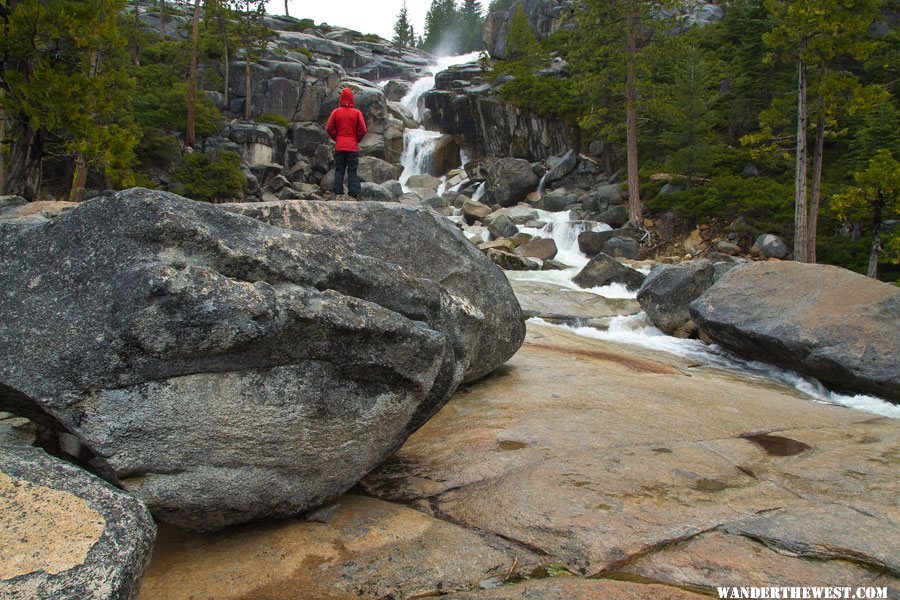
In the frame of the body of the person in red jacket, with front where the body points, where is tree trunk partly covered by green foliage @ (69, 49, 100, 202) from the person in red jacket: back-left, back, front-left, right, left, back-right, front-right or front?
front-left

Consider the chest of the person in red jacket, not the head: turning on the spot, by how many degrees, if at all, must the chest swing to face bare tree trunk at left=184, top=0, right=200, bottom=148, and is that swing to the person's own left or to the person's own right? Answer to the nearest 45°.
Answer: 0° — they already face it

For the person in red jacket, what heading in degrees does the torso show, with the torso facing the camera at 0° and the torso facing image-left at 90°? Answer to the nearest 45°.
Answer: approximately 180°

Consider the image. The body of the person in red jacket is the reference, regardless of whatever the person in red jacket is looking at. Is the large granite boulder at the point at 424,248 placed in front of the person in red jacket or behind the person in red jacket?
behind

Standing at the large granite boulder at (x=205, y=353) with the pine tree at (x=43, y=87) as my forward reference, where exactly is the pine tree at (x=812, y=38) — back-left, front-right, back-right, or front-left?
front-right

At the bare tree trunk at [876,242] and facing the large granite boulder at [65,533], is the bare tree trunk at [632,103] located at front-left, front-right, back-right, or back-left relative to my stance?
back-right

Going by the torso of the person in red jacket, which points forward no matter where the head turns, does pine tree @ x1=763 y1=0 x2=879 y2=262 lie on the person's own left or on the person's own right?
on the person's own right

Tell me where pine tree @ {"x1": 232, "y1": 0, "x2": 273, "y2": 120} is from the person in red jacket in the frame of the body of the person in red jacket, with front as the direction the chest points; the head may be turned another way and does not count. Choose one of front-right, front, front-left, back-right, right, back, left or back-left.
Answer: front

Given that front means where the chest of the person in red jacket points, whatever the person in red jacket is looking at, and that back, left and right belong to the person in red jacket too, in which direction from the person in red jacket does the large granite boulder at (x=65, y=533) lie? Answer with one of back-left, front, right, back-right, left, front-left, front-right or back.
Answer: back

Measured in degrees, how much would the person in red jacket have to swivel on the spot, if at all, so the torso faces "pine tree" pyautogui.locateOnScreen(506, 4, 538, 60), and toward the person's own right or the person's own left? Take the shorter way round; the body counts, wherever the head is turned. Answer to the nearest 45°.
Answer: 0° — they already face it

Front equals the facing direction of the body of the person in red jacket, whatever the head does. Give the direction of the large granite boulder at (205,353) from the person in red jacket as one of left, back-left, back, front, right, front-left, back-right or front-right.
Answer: back

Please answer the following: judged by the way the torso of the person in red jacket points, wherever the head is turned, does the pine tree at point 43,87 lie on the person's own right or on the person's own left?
on the person's own left

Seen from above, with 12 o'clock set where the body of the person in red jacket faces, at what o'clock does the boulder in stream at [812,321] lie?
The boulder in stream is roughly at 4 o'clock from the person in red jacket.

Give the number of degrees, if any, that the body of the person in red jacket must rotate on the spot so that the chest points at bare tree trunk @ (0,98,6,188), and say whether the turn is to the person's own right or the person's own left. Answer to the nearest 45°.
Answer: approximately 45° to the person's own left
